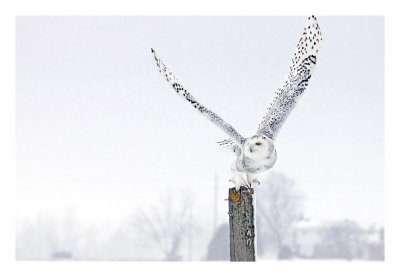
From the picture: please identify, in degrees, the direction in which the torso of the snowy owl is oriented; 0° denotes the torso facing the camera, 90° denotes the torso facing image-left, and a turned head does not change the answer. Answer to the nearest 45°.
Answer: approximately 315°
